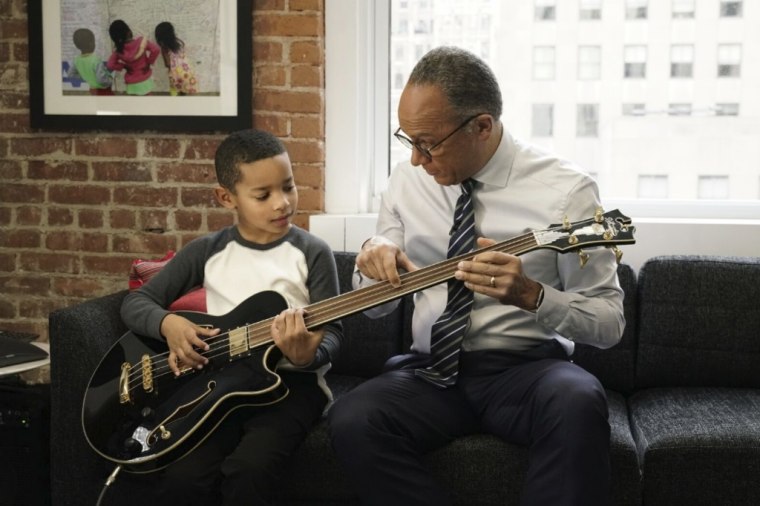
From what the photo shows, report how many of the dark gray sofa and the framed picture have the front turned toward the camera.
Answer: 2

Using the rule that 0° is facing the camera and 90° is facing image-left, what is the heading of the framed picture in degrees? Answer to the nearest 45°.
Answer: approximately 0°

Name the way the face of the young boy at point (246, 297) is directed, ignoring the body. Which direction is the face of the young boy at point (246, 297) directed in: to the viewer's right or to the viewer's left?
to the viewer's right

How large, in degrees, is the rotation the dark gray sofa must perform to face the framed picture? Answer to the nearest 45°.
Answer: approximately 135° to its right

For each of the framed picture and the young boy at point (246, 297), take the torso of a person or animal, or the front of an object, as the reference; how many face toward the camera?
2

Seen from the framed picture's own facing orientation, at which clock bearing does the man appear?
The man is roughly at 11 o'clock from the framed picture.
